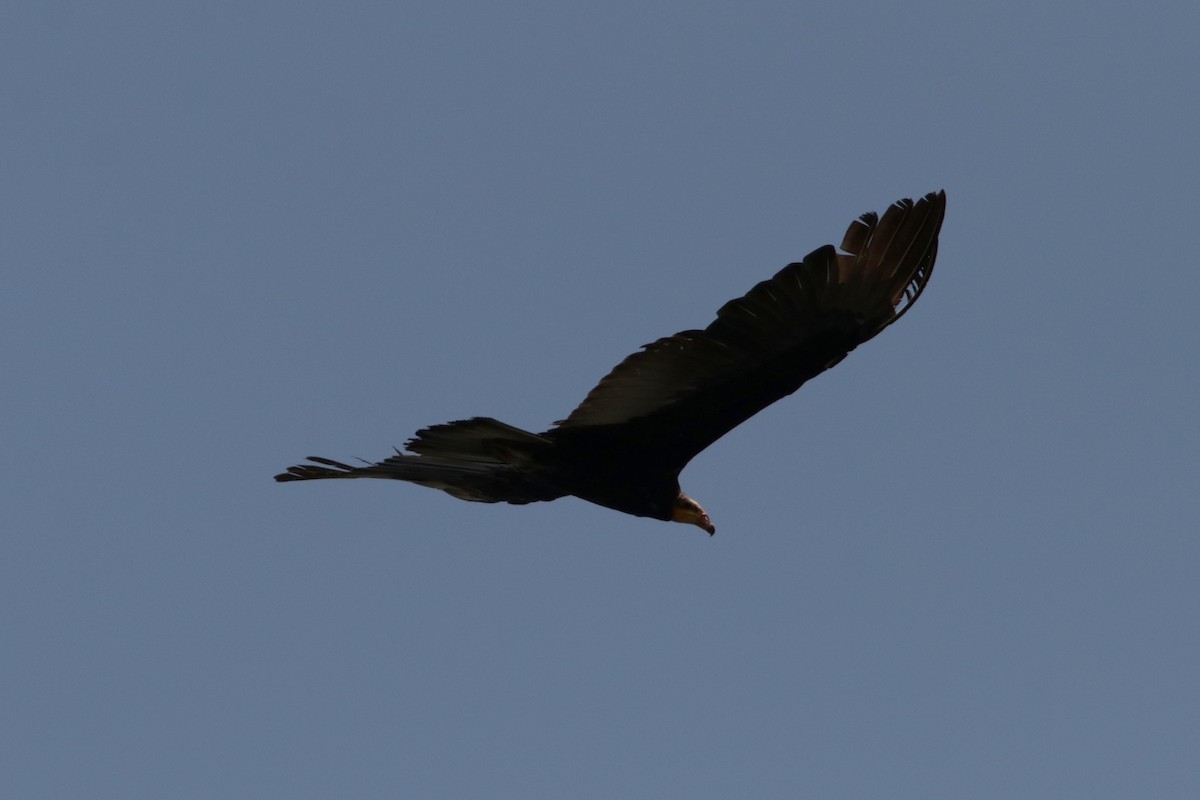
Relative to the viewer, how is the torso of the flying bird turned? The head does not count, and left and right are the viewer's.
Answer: facing to the right of the viewer
